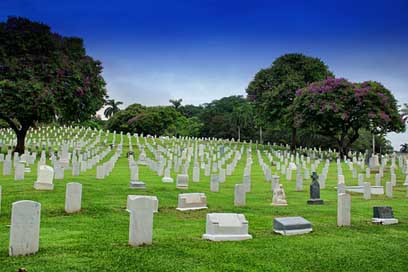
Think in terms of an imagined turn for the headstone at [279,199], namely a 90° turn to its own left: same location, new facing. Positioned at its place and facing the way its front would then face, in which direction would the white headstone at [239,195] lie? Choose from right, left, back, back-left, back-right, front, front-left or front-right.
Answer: back-right

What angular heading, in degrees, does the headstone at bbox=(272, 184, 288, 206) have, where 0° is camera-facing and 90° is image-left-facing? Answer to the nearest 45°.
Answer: approximately 0°

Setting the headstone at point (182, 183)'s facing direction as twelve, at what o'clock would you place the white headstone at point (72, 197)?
The white headstone is roughly at 1 o'clock from the headstone.

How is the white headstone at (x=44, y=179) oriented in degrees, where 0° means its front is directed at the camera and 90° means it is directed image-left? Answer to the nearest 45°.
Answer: approximately 0°

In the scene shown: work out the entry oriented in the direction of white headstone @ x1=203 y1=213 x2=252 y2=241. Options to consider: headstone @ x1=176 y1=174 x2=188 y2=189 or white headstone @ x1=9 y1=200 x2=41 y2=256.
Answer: the headstone

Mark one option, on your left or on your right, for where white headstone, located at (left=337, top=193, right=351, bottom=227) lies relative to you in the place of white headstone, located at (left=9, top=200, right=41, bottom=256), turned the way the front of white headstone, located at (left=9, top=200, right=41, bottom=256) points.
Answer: on your left

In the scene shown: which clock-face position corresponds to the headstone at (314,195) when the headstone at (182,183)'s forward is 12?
the headstone at (314,195) is roughly at 10 o'clock from the headstone at (182,183).

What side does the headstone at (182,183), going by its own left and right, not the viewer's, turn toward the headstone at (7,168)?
right
